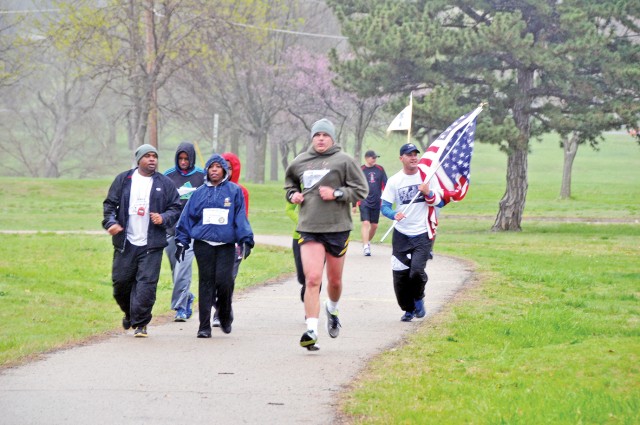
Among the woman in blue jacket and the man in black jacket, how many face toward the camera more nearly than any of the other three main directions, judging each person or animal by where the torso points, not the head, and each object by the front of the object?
2

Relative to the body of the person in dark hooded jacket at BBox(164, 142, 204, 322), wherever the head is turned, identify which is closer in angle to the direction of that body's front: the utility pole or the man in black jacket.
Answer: the man in black jacket

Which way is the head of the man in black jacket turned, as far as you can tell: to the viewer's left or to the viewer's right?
to the viewer's right

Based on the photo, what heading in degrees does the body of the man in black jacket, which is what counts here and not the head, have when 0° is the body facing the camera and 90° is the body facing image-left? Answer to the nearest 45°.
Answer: approximately 0°

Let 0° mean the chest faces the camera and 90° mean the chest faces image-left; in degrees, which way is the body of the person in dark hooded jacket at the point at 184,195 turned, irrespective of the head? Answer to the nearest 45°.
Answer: approximately 0°

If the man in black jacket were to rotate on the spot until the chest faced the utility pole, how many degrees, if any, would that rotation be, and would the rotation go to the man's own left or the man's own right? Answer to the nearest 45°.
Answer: approximately 180°

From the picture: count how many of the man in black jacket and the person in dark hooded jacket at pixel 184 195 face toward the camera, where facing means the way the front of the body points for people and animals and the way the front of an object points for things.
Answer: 2

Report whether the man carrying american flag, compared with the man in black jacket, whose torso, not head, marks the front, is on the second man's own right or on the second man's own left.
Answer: on the second man's own left
